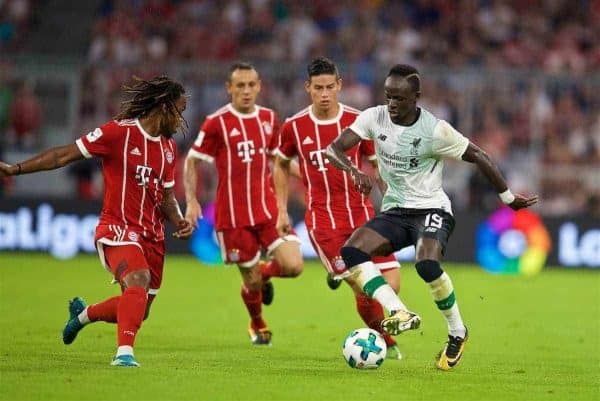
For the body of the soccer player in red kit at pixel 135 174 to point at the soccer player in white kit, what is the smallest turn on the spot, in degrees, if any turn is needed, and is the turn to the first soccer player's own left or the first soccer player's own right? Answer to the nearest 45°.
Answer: approximately 45° to the first soccer player's own left

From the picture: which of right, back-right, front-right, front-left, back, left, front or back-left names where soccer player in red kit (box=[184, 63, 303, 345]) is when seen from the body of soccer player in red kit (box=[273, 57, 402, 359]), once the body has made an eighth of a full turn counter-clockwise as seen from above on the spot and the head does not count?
back

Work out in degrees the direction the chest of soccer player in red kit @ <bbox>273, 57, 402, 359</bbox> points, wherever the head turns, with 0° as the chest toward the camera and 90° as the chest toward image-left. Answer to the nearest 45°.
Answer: approximately 0°

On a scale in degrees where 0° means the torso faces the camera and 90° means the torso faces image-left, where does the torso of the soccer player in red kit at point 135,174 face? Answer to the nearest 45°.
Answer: approximately 315°
